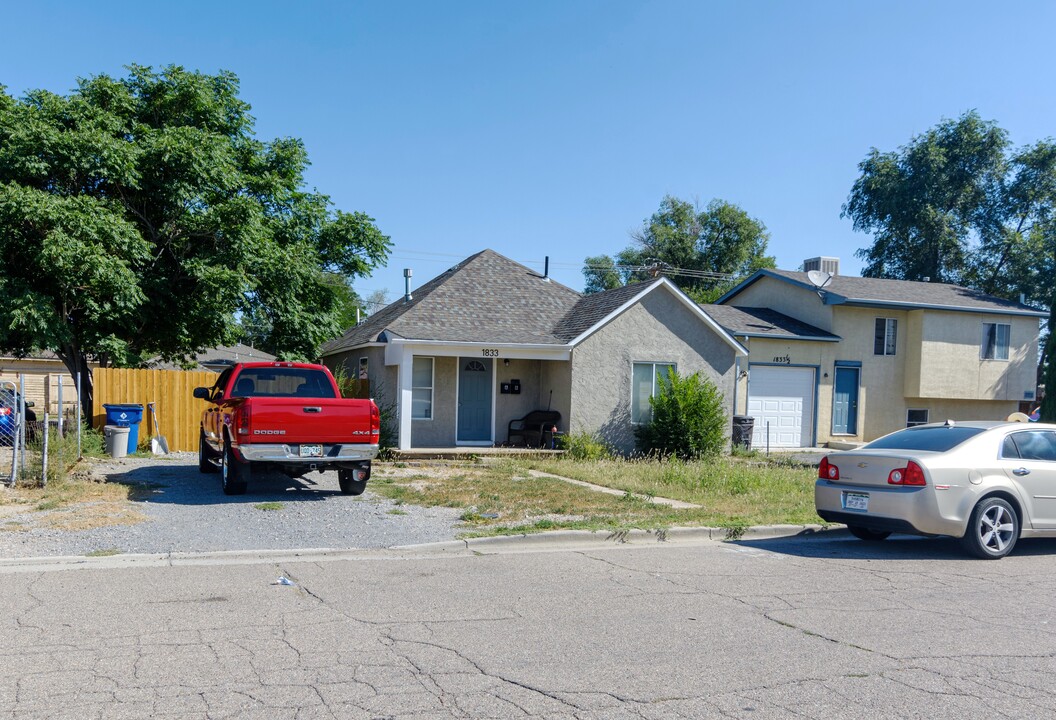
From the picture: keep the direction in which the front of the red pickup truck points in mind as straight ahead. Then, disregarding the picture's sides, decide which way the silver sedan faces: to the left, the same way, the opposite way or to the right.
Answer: to the right

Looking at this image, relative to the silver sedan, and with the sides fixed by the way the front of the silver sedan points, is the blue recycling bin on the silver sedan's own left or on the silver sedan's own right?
on the silver sedan's own left

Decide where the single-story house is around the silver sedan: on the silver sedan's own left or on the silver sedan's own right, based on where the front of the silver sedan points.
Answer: on the silver sedan's own left

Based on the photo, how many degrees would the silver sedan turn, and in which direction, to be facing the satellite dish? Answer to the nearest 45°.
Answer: approximately 45° to its left

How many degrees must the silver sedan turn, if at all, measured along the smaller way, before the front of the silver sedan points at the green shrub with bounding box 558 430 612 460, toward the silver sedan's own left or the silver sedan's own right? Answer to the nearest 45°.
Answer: approximately 90° to the silver sedan's own left

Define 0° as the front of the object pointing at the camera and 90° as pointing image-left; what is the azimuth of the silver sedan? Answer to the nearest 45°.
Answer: approximately 225°

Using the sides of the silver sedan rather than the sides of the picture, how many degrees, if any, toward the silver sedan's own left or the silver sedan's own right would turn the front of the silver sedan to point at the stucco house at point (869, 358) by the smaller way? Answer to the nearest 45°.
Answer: approximately 45° to the silver sedan's own left

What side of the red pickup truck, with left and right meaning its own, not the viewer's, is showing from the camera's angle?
back

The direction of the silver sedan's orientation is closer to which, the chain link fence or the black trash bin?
the black trash bin
